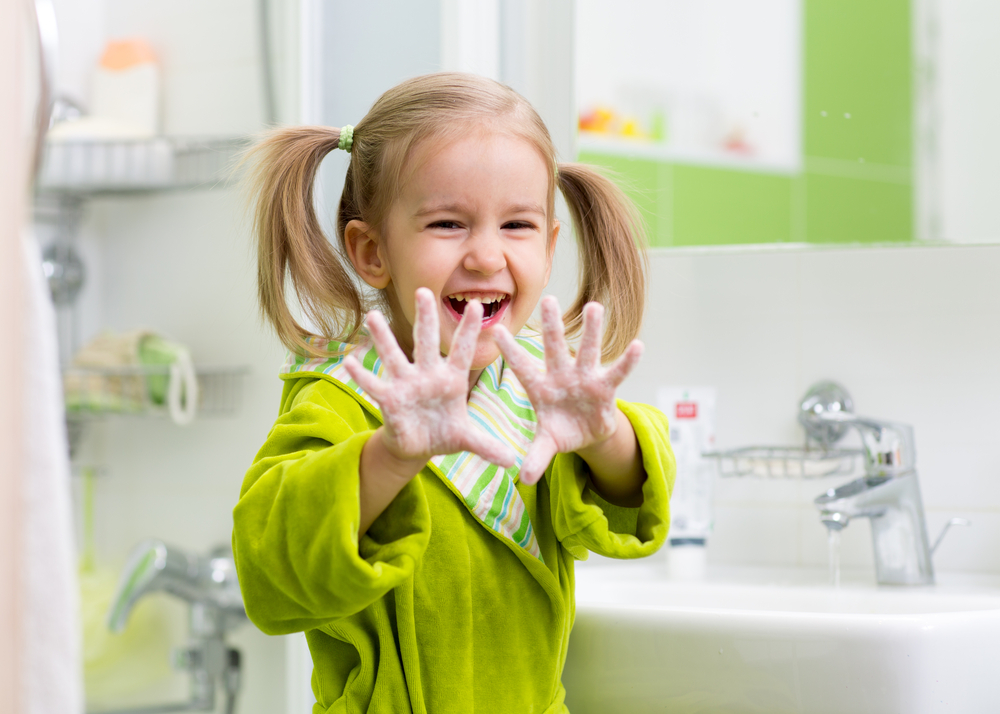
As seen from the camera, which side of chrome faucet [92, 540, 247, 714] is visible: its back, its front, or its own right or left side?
left

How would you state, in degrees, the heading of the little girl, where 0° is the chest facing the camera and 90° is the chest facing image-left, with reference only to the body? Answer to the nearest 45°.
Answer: approximately 315°

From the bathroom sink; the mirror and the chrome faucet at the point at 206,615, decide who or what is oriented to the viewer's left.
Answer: the chrome faucet

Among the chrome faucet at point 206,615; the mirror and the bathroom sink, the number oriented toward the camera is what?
2
